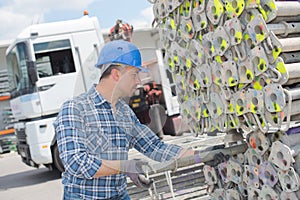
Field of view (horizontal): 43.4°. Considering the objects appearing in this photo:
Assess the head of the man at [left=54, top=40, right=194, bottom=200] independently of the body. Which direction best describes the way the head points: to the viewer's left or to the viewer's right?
to the viewer's right

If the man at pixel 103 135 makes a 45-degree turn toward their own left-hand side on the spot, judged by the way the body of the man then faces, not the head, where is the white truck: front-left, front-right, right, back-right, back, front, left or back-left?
left

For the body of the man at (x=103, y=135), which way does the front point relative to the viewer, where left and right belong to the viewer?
facing the viewer and to the right of the viewer
